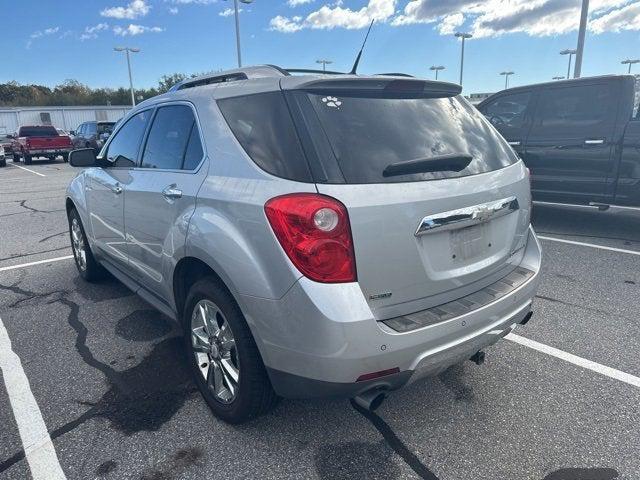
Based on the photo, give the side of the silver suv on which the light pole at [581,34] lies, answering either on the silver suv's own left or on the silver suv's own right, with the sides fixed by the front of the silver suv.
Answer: on the silver suv's own right

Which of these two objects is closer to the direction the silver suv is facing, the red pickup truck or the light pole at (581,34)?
the red pickup truck

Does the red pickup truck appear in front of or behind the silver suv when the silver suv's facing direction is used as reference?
in front

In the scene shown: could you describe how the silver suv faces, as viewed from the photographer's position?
facing away from the viewer and to the left of the viewer
